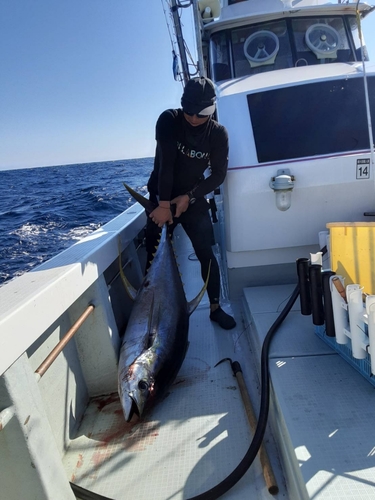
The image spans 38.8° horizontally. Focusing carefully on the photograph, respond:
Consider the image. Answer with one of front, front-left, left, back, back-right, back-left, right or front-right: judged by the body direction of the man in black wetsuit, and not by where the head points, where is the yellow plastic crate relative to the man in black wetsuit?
front-left

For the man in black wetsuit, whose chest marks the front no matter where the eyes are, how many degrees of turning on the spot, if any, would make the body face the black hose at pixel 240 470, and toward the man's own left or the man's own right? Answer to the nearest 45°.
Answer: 0° — they already face it

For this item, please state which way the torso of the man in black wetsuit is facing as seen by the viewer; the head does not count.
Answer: toward the camera
